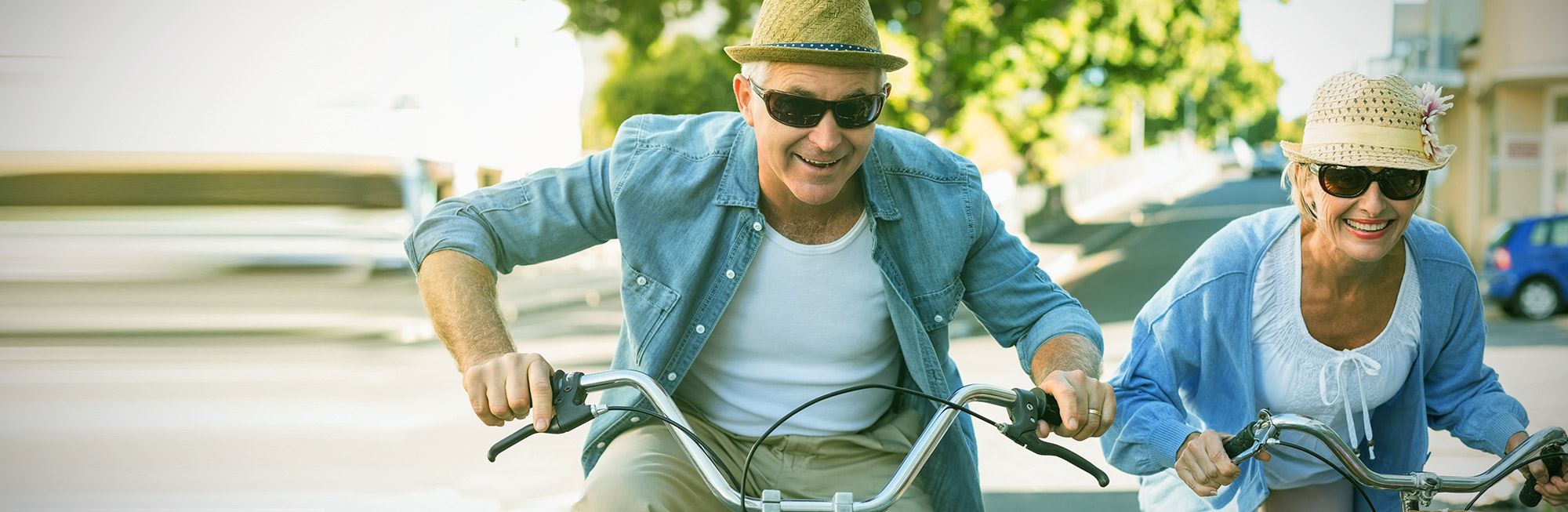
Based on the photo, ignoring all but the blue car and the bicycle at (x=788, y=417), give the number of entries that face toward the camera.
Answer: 1

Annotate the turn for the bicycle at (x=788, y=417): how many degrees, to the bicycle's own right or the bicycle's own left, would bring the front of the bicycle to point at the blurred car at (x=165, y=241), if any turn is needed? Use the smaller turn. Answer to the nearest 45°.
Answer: approximately 135° to the bicycle's own right

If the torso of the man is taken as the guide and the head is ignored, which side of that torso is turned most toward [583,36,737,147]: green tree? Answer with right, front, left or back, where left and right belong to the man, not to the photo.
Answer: back

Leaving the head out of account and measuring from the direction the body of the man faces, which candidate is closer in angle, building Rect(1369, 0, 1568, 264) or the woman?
the woman

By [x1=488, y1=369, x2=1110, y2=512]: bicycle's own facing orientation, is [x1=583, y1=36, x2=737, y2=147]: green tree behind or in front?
behind

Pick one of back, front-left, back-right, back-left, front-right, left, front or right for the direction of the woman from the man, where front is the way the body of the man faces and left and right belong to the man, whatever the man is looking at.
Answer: left

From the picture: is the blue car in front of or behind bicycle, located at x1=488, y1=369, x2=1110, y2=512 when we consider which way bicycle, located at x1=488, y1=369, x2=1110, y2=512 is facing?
behind

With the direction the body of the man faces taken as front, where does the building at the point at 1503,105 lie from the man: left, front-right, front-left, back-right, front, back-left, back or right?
back-left
